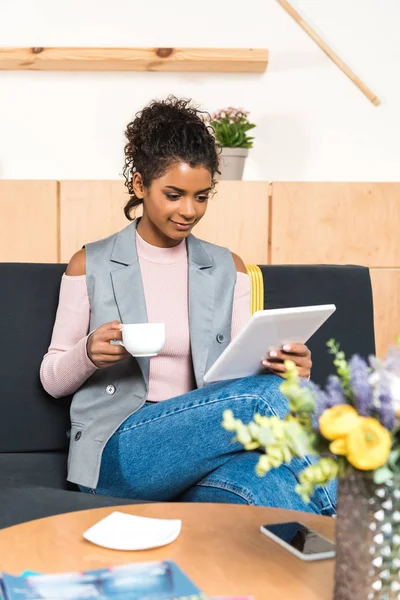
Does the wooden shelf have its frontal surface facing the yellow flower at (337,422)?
yes

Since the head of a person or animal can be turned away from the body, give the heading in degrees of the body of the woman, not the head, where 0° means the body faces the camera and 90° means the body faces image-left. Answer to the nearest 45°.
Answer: approximately 315°

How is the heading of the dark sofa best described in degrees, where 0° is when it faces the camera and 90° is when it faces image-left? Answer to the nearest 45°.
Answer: approximately 0°

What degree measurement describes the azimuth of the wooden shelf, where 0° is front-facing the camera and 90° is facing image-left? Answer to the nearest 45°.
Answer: approximately 0°

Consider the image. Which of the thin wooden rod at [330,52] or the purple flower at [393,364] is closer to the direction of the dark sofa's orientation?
the purple flower

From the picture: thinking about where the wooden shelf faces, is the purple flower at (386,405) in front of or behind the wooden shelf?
in front

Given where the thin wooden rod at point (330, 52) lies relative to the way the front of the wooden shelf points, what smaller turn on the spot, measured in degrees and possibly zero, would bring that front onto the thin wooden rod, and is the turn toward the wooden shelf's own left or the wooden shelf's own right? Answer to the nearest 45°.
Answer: approximately 90° to the wooden shelf's own left

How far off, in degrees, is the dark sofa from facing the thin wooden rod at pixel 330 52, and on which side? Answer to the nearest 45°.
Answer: approximately 135° to its left

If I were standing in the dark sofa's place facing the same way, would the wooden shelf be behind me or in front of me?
behind

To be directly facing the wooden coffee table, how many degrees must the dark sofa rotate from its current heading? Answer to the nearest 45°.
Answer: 0° — it already faces it

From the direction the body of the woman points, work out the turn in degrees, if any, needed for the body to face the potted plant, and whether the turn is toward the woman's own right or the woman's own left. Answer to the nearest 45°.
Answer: approximately 135° to the woman's own left
